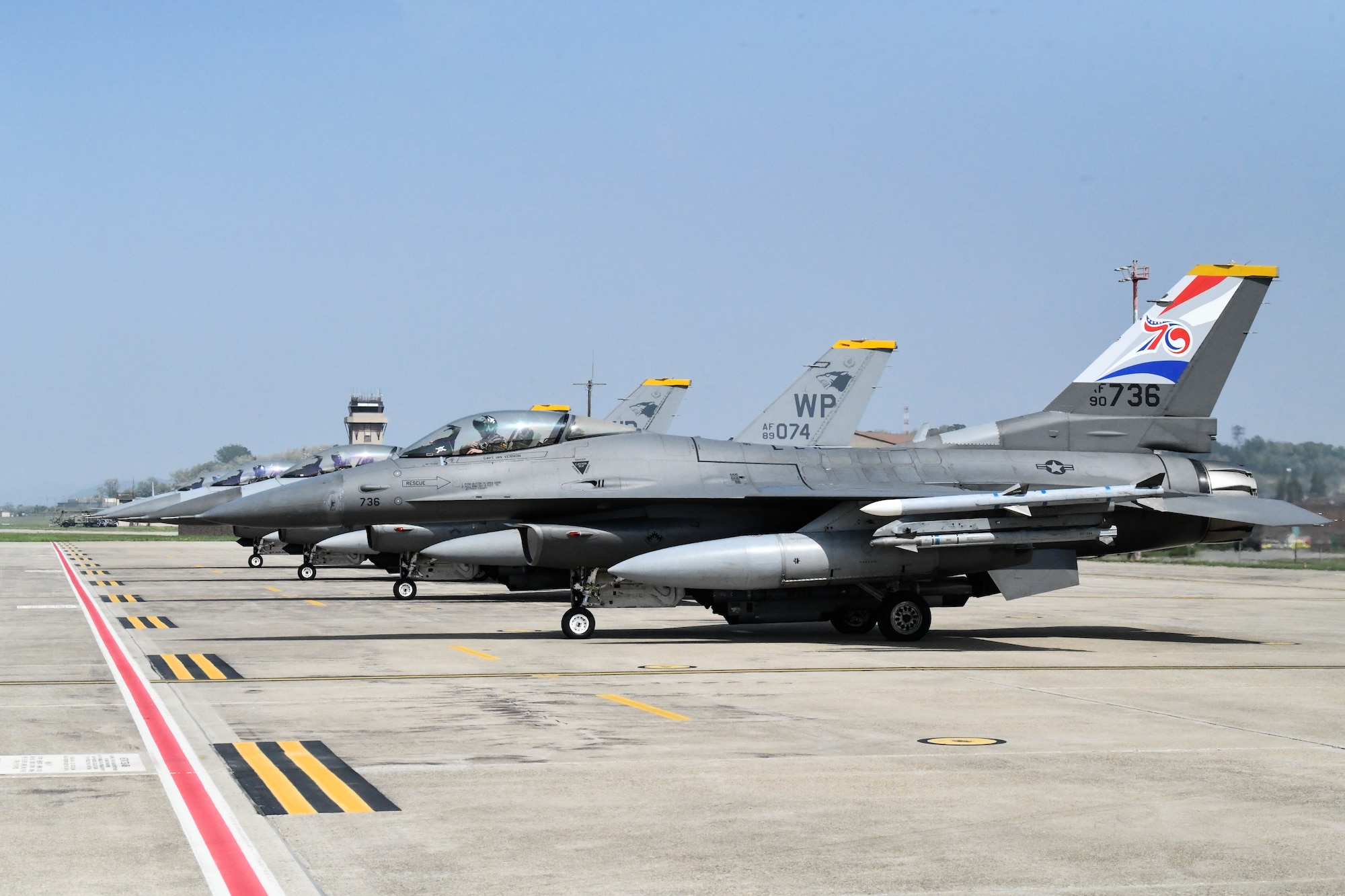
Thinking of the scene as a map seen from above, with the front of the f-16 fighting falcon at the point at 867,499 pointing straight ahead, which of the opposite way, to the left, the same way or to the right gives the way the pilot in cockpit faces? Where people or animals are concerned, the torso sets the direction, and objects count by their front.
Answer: the same way

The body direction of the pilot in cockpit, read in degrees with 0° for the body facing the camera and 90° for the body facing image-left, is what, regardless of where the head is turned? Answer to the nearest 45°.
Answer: approximately 90°

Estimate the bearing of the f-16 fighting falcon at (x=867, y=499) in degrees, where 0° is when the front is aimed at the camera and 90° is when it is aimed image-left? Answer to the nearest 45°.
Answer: approximately 90°
